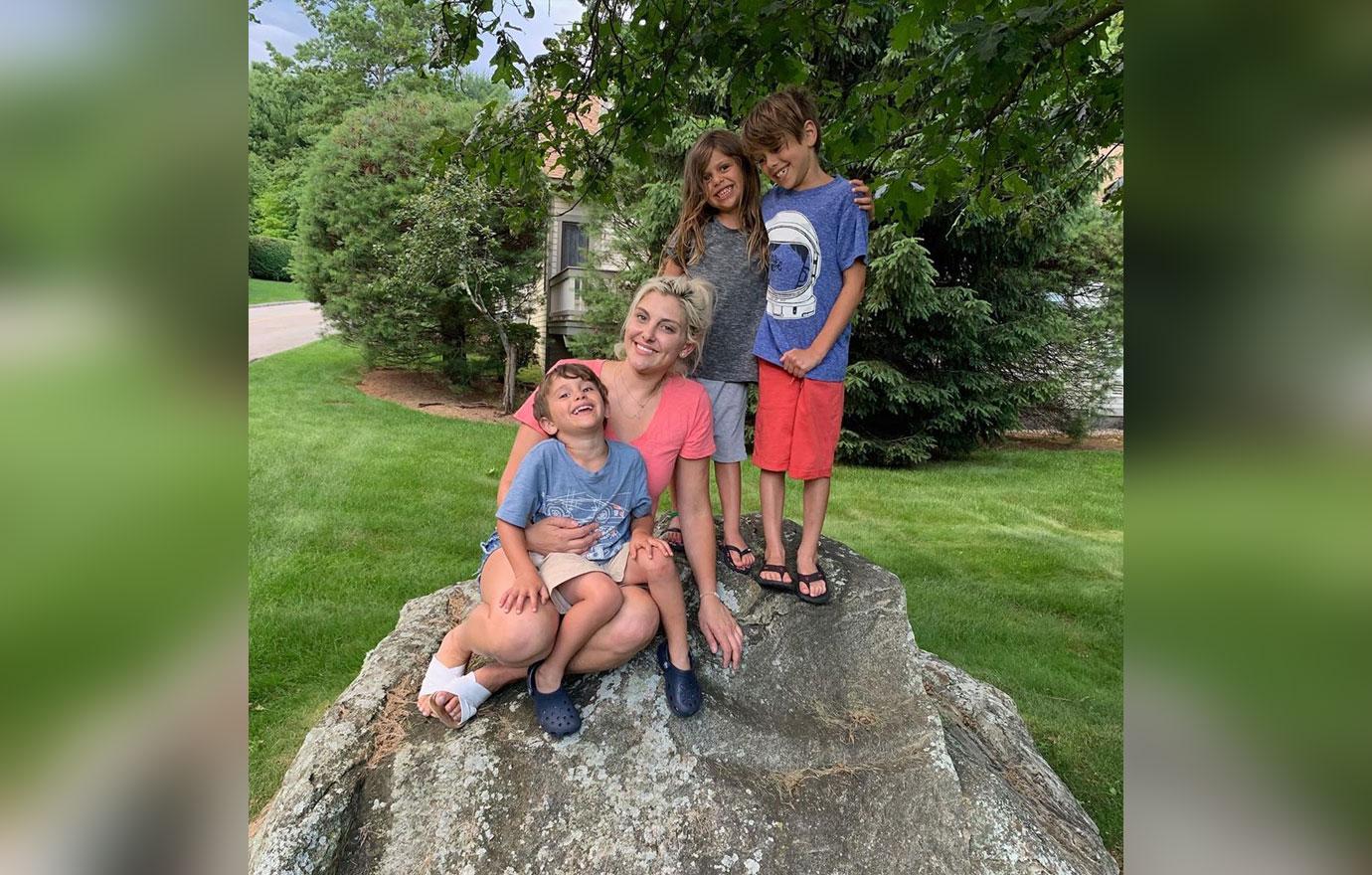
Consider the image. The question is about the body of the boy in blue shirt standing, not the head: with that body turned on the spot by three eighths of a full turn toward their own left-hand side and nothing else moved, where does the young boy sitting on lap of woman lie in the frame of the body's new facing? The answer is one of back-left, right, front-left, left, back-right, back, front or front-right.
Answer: back-right

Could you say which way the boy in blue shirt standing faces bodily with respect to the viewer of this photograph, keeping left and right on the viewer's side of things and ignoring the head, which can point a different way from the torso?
facing the viewer and to the left of the viewer

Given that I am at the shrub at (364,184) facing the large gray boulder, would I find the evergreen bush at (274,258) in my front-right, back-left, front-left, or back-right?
back-right
